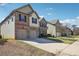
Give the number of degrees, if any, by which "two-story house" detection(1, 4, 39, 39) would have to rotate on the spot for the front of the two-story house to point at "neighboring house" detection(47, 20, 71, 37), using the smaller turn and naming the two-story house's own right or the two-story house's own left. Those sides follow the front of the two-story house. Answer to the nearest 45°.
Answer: approximately 45° to the two-story house's own left

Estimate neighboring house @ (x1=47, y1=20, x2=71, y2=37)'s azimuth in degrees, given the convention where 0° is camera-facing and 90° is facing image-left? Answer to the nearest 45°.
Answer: approximately 315°

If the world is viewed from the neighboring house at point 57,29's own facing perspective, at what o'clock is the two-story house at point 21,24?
The two-story house is roughly at 4 o'clock from the neighboring house.

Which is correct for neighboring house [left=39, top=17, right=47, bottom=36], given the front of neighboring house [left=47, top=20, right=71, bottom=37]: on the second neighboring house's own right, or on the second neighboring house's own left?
on the second neighboring house's own right
